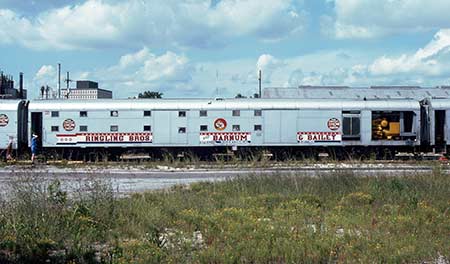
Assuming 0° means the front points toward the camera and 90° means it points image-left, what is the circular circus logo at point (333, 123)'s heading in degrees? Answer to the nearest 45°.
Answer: approximately 0°

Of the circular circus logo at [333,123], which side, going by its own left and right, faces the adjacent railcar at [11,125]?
right
